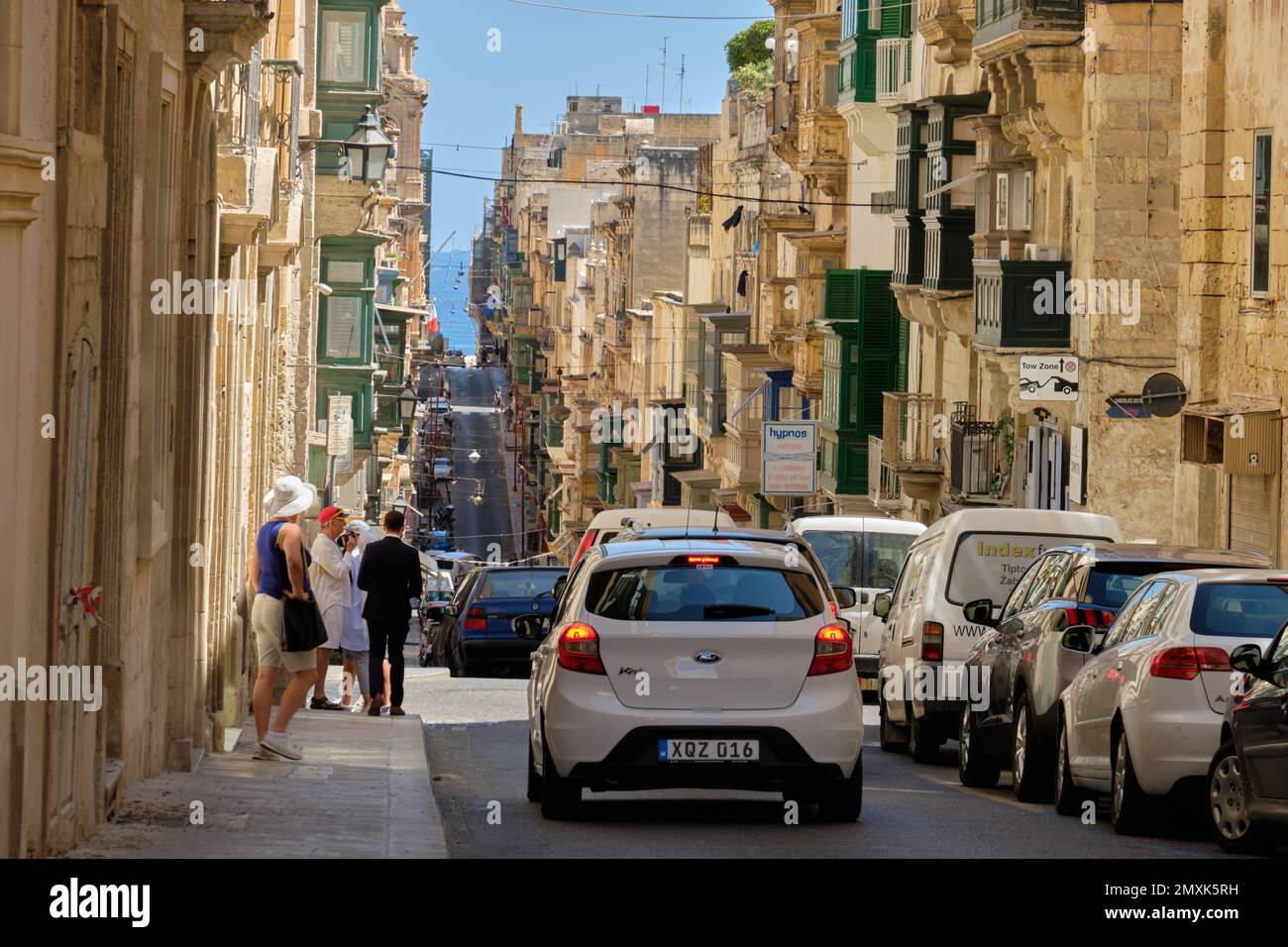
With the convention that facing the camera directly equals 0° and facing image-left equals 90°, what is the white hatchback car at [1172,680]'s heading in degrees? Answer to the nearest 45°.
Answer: approximately 135°

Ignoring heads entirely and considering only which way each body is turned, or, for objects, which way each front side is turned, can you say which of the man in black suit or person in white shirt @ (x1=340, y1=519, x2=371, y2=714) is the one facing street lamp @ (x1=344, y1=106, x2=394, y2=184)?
the man in black suit

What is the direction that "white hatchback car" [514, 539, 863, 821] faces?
away from the camera

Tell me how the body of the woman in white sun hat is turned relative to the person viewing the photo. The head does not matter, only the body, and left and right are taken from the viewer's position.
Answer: facing away from the viewer and to the right of the viewer

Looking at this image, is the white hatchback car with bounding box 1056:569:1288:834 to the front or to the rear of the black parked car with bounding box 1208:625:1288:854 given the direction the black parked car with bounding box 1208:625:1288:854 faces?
to the front

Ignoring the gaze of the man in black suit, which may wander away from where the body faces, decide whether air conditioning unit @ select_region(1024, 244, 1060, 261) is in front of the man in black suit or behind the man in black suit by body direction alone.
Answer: in front

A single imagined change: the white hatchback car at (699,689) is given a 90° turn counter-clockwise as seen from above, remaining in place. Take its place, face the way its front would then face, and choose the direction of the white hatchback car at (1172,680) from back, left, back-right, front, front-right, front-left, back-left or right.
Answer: back

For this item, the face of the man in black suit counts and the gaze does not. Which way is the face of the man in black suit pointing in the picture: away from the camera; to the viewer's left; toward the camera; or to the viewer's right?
away from the camera

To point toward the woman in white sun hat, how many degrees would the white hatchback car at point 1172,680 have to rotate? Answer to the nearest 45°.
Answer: approximately 45° to its left

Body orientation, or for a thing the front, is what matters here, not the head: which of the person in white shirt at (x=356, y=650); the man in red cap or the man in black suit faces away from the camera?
the man in black suit

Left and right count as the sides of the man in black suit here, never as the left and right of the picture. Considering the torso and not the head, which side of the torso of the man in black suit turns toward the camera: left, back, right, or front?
back

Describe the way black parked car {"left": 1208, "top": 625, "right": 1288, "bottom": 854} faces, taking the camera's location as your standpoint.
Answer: facing away from the viewer and to the left of the viewer

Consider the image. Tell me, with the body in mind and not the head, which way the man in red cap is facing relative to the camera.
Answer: to the viewer's right
